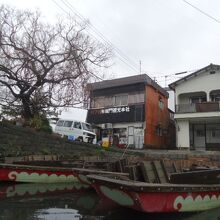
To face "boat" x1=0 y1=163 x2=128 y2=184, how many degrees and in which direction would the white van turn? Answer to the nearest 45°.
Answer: approximately 45° to its right

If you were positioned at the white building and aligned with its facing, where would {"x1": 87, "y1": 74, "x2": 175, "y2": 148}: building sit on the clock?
The building is roughly at 3 o'clock from the white building.

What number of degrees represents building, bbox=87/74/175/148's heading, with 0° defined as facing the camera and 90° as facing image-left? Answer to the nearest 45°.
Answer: approximately 45°

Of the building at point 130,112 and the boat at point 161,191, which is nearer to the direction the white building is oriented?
the boat

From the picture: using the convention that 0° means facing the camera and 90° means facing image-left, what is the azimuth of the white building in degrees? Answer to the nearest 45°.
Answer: approximately 0°

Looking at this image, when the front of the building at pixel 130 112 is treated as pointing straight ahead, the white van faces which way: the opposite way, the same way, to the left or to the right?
to the left

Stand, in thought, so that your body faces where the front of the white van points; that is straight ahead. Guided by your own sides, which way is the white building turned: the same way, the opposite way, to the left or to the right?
to the right

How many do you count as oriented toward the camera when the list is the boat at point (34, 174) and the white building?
1

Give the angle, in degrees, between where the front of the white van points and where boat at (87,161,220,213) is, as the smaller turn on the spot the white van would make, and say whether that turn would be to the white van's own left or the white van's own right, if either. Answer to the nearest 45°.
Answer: approximately 45° to the white van's own right
